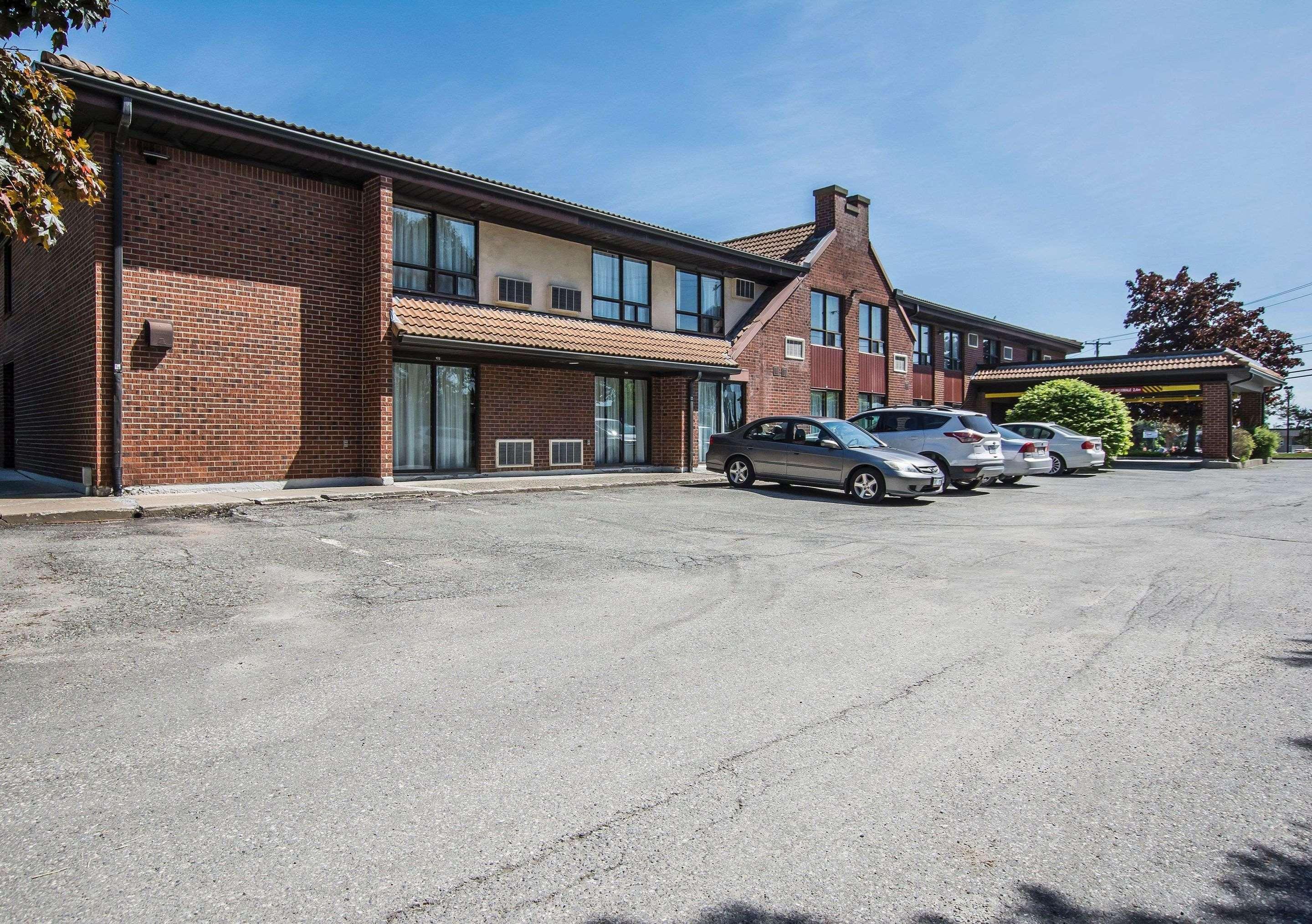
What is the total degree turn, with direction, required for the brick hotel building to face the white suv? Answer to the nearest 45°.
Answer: approximately 45° to its left

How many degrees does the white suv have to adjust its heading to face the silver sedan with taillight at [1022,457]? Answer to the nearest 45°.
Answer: approximately 90° to its right

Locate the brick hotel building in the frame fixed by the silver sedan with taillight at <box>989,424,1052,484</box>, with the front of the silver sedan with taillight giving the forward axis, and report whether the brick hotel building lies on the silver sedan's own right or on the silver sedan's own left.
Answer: on the silver sedan's own left

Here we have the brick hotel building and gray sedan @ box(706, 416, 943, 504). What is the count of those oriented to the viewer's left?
0

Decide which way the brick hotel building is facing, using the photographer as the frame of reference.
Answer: facing the viewer and to the right of the viewer

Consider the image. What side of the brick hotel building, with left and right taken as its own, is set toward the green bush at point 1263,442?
left

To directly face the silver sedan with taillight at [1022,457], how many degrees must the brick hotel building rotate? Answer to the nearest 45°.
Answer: approximately 45° to its left

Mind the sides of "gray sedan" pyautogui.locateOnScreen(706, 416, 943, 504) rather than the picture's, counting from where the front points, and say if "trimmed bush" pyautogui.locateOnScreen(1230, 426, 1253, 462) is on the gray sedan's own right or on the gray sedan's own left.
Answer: on the gray sedan's own left

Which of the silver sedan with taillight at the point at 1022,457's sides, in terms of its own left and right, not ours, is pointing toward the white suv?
left

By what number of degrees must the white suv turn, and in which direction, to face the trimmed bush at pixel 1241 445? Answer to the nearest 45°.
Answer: approximately 90° to its right

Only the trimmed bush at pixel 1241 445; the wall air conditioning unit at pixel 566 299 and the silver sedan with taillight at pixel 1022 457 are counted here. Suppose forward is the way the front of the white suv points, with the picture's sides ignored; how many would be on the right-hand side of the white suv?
2

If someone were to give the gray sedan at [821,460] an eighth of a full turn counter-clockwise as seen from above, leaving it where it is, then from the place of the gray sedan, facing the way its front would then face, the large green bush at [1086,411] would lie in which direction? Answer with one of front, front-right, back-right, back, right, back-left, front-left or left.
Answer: front-left

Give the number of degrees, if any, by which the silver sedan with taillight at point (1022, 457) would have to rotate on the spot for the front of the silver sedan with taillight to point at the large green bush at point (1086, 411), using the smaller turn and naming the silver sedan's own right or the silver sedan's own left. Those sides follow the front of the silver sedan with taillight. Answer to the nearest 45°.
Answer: approximately 45° to the silver sedan's own right
